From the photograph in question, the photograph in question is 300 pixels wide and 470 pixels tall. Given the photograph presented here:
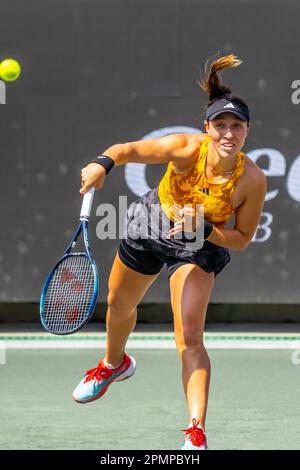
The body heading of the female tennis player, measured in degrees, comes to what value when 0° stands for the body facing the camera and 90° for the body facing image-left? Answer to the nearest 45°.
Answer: approximately 0°
